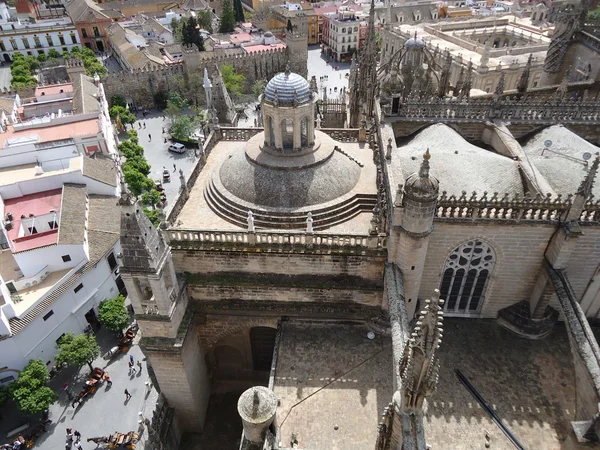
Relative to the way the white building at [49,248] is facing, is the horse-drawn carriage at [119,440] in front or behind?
in front

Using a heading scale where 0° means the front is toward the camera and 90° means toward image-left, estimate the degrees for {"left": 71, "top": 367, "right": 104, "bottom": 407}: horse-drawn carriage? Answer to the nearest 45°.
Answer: approximately 45°

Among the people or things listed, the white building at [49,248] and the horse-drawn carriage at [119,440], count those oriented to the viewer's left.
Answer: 1

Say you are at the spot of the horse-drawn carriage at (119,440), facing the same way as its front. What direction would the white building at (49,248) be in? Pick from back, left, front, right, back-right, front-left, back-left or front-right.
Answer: right

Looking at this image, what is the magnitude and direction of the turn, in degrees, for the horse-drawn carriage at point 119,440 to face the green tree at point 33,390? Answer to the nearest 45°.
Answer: approximately 45° to its right

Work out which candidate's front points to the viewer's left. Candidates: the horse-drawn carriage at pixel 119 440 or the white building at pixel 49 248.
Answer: the horse-drawn carriage

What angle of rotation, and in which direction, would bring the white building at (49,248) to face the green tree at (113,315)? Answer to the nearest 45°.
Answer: approximately 45° to its right

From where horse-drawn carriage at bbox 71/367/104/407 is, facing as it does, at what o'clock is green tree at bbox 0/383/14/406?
The green tree is roughly at 2 o'clock from the horse-drawn carriage.

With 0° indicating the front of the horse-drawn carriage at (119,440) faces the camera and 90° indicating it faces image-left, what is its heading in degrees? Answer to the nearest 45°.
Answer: approximately 90°

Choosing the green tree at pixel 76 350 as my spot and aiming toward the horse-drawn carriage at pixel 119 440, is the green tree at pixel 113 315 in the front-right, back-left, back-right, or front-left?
back-left

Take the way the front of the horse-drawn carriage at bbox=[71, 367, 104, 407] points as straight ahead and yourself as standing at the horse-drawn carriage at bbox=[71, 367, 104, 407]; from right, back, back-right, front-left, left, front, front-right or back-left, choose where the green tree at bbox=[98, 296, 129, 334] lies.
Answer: back

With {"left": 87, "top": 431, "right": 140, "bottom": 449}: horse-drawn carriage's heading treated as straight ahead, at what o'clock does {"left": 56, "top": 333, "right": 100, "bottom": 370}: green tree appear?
The green tree is roughly at 3 o'clock from the horse-drawn carriage.

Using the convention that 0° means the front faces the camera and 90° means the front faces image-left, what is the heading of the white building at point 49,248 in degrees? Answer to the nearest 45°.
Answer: approximately 315°

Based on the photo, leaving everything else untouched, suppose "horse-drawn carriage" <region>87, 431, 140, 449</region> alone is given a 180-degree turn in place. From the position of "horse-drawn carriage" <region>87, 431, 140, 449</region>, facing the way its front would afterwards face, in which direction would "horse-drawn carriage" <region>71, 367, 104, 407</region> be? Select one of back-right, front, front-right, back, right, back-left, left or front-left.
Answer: left

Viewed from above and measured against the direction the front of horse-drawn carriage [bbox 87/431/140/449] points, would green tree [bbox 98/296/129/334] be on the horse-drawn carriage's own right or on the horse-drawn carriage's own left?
on the horse-drawn carriage's own right

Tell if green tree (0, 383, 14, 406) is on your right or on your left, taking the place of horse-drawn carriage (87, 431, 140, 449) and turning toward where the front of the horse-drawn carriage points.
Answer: on your right
